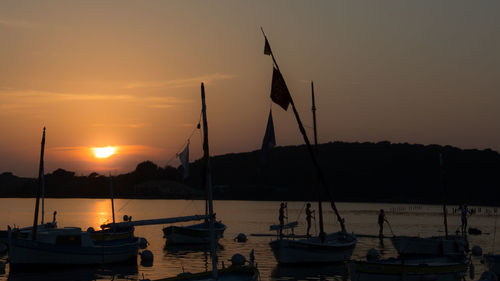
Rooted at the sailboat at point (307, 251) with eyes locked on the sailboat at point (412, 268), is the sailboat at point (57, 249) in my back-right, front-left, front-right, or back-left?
back-right

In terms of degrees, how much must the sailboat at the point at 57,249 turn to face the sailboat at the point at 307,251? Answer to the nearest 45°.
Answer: approximately 180°

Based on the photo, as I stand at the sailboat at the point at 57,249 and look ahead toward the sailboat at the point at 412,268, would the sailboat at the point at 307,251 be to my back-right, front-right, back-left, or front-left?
front-left

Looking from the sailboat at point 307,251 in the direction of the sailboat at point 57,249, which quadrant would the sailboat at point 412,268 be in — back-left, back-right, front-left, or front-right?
back-left

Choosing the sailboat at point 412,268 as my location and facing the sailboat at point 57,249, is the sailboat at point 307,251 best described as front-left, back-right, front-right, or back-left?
front-right

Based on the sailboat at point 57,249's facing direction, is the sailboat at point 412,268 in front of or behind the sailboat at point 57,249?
behind

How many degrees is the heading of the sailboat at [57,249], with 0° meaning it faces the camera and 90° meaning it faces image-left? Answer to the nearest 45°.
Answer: approximately 90°
